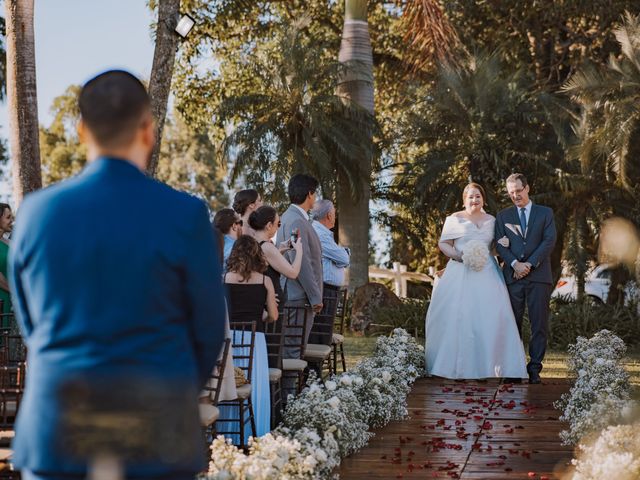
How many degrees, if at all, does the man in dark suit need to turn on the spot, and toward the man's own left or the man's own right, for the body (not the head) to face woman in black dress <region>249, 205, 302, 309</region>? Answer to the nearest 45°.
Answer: approximately 45° to the man's own right

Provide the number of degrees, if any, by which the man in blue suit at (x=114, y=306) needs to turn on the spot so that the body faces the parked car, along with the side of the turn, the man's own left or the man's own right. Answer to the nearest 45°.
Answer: approximately 45° to the man's own right

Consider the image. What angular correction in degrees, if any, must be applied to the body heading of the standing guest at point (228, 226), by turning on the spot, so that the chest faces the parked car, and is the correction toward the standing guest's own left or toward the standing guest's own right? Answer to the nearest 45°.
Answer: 0° — they already face it

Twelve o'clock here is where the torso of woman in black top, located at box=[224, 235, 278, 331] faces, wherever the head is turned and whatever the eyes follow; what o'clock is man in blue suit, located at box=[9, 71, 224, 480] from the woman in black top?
The man in blue suit is roughly at 6 o'clock from the woman in black top.

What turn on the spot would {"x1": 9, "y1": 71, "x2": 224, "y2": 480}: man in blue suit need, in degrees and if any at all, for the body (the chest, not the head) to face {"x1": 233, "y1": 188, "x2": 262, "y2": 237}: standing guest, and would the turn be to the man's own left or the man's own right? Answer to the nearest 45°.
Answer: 0° — they already face them

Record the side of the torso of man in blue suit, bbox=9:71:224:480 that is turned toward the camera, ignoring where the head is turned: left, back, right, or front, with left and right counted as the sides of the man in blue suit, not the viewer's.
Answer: back

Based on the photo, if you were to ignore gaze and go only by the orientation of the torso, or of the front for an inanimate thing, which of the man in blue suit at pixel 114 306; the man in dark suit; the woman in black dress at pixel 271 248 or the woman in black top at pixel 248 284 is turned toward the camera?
the man in dark suit

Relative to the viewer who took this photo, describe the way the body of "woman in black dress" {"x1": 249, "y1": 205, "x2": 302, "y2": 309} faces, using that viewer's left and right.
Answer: facing to the right of the viewer

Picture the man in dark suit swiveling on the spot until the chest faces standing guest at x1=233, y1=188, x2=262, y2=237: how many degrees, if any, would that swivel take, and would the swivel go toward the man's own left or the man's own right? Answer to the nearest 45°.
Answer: approximately 45° to the man's own right

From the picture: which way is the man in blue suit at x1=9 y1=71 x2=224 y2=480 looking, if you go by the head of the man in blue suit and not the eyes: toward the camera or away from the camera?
away from the camera

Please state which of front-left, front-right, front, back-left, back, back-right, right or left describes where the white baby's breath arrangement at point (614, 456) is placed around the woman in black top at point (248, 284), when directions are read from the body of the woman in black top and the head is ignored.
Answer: back-right

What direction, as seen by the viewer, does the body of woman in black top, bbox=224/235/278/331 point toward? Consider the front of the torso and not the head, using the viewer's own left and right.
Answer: facing away from the viewer

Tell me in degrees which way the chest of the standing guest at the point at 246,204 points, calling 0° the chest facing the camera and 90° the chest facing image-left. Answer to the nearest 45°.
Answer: approximately 225°
